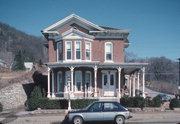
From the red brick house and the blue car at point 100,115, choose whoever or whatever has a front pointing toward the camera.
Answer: the red brick house

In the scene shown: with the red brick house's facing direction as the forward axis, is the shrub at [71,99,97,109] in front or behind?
in front

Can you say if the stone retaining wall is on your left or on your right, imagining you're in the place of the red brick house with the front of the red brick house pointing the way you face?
on your right

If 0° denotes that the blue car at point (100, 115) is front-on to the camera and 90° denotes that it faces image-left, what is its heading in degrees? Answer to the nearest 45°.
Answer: approximately 90°

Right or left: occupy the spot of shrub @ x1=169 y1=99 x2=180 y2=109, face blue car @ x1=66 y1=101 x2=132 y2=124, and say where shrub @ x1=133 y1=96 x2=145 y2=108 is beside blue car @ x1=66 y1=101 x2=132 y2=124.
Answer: right

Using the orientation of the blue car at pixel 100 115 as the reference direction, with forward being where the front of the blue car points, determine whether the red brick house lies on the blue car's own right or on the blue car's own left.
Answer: on the blue car's own right

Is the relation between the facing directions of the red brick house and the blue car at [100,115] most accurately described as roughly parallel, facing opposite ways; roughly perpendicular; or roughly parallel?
roughly perpendicular

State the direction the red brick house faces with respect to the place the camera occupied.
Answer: facing the viewer

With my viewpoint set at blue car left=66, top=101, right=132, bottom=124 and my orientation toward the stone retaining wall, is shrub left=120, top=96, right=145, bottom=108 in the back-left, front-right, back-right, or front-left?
front-right

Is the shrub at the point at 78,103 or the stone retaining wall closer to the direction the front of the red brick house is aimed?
the shrub

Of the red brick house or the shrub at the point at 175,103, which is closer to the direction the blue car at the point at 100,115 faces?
the red brick house

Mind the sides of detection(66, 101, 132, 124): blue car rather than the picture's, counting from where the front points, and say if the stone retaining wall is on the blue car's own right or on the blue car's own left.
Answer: on the blue car's own right

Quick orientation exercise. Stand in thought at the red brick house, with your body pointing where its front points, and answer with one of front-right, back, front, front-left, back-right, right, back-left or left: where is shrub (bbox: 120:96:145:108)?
front-left

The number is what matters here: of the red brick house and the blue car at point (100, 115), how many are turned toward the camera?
1
